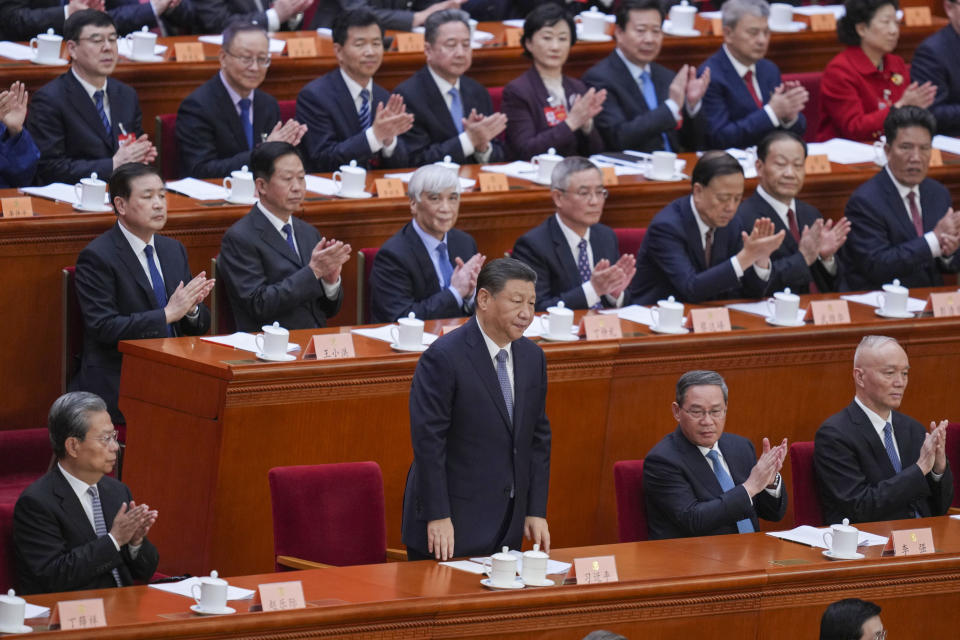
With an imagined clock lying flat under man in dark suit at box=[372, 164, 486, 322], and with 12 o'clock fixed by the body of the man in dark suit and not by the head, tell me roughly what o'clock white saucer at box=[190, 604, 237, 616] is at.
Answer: The white saucer is roughly at 2 o'clock from the man in dark suit.

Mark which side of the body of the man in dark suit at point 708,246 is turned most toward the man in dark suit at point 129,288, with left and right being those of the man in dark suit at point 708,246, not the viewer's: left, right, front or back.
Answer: right

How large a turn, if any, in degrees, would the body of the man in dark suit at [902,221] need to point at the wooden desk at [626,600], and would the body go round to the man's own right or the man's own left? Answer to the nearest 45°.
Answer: approximately 45° to the man's own right

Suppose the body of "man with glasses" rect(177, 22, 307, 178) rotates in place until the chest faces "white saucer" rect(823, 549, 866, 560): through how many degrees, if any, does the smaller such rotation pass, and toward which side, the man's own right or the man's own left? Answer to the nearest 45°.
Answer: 0° — they already face it

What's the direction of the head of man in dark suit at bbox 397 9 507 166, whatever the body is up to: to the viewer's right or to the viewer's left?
to the viewer's right

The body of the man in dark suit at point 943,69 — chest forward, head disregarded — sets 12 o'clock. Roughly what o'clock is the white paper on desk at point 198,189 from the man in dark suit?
The white paper on desk is roughly at 3 o'clock from the man in dark suit.

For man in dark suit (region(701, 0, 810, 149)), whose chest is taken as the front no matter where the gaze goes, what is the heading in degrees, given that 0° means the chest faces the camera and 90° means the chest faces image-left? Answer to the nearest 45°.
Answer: approximately 315°

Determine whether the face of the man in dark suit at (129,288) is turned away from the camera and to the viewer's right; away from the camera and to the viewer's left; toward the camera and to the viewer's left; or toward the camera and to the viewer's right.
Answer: toward the camera and to the viewer's right

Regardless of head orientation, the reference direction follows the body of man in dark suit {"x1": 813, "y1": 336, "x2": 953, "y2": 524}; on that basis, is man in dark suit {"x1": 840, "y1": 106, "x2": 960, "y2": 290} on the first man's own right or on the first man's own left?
on the first man's own left

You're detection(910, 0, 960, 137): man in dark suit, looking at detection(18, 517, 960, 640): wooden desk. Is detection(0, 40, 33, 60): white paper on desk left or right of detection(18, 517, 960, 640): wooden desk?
right
